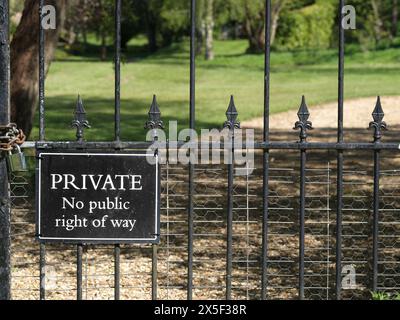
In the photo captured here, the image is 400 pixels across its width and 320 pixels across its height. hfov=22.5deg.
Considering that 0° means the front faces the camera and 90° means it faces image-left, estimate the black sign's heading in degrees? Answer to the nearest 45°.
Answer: approximately 0°

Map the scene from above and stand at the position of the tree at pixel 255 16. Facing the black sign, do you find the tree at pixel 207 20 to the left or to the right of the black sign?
right

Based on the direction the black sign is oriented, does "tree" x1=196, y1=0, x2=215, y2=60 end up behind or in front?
behind

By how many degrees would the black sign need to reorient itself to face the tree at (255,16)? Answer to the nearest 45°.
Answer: approximately 180°

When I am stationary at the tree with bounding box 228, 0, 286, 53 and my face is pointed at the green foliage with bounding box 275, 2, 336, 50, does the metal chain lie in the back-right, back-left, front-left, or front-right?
back-right

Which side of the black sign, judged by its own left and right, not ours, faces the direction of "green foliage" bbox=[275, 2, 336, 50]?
back
